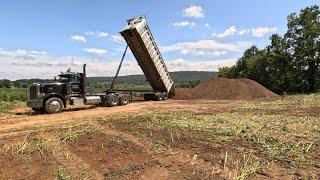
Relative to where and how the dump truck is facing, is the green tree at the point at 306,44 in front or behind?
behind

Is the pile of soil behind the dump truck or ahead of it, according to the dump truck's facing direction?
behind

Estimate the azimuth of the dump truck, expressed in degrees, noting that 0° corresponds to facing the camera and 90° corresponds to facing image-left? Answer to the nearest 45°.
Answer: approximately 45°

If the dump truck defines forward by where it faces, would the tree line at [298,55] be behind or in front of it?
behind
